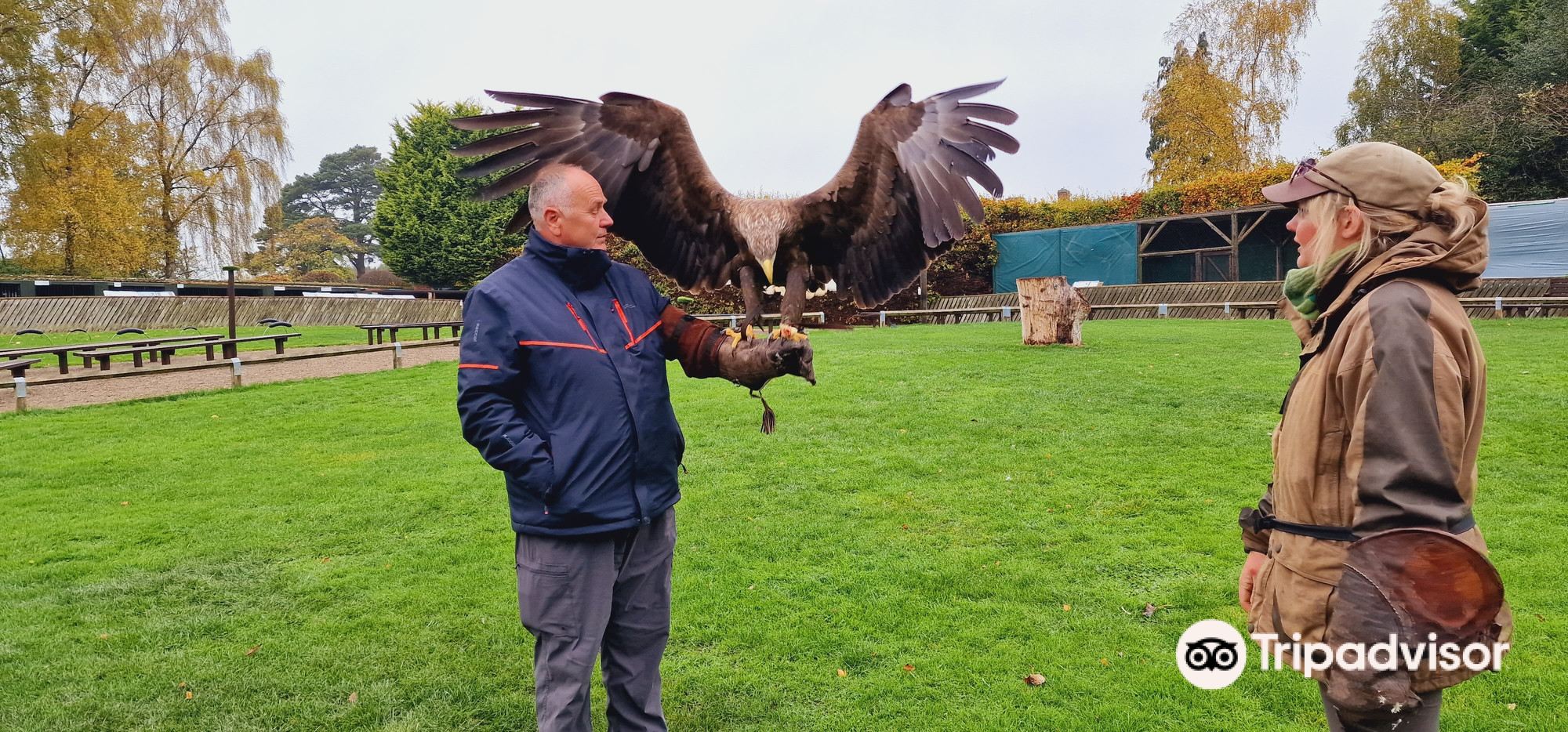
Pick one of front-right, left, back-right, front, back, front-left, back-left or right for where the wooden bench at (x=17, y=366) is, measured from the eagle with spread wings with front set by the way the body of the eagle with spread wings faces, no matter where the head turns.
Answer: back-right

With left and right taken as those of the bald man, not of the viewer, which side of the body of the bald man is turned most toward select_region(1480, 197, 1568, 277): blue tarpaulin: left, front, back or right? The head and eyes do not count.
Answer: left

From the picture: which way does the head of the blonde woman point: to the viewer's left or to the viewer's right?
to the viewer's left

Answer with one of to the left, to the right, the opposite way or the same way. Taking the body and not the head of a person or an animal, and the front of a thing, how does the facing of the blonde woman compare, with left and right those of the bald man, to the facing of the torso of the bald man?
the opposite way

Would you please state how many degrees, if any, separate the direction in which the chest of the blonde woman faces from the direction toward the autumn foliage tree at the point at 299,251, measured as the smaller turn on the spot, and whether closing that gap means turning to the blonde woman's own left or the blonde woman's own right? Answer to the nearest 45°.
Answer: approximately 45° to the blonde woman's own right

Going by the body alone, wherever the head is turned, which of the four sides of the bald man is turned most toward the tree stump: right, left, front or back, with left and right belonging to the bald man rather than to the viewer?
left

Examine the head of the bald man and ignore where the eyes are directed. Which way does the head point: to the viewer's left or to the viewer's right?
to the viewer's right

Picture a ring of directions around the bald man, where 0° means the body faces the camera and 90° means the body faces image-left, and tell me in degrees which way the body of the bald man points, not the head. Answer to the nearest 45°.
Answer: approximately 315°

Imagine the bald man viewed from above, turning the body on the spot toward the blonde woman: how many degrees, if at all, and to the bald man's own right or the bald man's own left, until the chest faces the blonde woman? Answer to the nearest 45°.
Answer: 0° — they already face them

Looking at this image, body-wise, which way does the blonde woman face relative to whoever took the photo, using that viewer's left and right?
facing to the left of the viewer

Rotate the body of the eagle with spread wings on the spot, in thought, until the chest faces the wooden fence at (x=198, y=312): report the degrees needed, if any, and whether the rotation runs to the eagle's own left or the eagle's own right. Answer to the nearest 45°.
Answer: approximately 135° to the eagle's own right

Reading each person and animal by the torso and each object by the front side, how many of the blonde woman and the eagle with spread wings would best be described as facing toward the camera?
1

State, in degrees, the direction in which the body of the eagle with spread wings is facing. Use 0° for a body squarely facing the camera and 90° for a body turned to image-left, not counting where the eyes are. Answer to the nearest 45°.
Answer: approximately 0°
